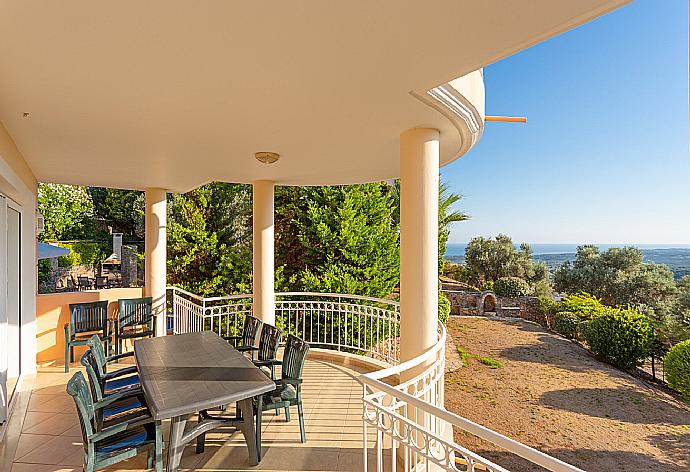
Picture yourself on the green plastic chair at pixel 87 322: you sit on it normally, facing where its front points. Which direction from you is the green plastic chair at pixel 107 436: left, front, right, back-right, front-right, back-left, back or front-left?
front

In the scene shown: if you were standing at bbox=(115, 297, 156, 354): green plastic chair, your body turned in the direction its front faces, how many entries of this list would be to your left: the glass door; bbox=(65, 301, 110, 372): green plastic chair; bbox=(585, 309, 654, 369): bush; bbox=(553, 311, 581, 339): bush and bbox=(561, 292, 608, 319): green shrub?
3

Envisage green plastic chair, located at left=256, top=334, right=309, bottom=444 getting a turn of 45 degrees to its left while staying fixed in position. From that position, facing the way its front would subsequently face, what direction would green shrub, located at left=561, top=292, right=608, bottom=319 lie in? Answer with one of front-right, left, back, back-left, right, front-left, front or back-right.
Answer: back-left

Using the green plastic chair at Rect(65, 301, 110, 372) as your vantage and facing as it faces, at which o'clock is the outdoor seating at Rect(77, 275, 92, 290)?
The outdoor seating is roughly at 6 o'clock from the green plastic chair.

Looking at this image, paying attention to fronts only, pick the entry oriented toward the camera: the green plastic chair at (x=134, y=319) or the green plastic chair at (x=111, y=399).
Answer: the green plastic chair at (x=134, y=319)

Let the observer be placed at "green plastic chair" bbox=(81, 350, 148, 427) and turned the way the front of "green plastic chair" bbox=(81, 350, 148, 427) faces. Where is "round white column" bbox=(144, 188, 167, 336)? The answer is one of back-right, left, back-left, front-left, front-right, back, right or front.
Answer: left

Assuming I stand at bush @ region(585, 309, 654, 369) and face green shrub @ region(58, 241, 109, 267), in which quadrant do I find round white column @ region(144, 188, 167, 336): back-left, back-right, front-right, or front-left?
front-left

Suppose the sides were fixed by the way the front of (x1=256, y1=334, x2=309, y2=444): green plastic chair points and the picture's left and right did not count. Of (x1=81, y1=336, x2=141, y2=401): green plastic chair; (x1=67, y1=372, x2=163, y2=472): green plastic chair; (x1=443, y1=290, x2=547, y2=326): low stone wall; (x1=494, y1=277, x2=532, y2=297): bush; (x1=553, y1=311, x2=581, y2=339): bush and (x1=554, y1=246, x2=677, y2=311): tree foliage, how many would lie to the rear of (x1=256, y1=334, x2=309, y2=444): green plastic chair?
4

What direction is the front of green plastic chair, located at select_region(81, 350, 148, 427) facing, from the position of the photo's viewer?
facing to the right of the viewer

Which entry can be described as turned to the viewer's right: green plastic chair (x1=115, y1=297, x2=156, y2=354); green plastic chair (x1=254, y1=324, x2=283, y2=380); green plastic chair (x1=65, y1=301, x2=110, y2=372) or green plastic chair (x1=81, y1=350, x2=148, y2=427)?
green plastic chair (x1=81, y1=350, x2=148, y2=427)

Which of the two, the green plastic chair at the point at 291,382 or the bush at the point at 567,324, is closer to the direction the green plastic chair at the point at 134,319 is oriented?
the green plastic chair

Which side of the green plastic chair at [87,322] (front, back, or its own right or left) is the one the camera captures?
front

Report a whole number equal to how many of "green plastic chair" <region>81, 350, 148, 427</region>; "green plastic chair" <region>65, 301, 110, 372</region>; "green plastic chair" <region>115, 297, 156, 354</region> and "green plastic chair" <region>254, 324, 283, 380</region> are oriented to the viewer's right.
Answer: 1

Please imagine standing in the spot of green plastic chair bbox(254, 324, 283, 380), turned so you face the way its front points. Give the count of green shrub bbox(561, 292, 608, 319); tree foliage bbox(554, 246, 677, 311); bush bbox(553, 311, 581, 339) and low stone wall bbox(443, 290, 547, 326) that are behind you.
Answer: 4

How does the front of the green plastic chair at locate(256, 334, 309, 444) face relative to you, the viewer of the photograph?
facing the viewer and to the left of the viewer

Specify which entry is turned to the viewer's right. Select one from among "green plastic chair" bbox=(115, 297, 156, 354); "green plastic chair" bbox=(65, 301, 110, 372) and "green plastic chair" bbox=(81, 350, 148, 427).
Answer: "green plastic chair" bbox=(81, 350, 148, 427)

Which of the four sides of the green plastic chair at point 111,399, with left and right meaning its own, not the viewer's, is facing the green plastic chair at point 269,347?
front

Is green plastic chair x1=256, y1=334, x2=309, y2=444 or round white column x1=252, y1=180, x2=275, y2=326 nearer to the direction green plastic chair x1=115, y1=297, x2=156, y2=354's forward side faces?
the green plastic chair
